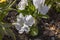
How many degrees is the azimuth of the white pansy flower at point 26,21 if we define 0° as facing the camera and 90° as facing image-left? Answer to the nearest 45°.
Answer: approximately 0°
